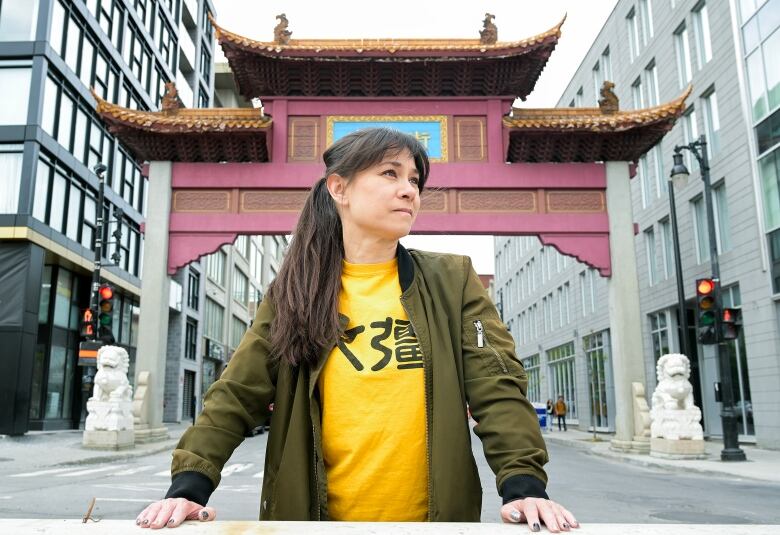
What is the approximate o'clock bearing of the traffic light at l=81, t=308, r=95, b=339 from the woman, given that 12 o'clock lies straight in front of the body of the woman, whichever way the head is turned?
The traffic light is roughly at 5 o'clock from the woman.

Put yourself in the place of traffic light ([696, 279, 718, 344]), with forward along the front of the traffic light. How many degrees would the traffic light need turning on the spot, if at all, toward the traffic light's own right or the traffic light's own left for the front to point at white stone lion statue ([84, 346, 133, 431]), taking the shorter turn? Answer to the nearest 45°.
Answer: approximately 90° to the traffic light's own right

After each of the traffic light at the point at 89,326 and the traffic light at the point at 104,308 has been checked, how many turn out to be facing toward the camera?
2

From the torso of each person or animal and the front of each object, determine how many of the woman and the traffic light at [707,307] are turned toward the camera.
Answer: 2

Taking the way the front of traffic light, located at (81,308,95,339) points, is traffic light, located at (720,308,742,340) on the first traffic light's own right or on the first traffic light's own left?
on the first traffic light's own left

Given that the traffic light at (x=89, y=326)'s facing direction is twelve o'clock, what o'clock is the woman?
The woman is roughly at 12 o'clock from the traffic light.
